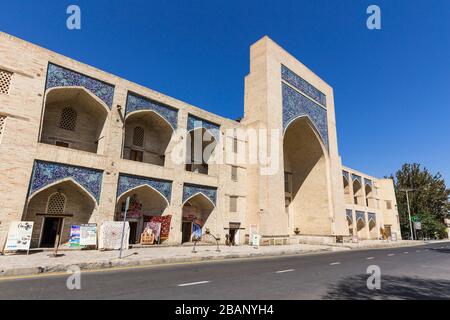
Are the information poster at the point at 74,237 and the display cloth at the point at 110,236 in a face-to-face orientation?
no

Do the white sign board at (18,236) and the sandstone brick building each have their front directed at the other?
no

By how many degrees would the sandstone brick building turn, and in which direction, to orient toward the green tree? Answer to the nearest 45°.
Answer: approximately 90° to its left

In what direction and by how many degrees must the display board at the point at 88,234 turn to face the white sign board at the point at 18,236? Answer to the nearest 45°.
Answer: approximately 45° to its right

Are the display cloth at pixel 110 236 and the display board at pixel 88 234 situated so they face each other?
no

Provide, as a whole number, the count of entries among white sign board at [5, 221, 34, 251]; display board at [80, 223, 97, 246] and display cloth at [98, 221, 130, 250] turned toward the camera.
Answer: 3

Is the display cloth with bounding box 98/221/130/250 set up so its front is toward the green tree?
no

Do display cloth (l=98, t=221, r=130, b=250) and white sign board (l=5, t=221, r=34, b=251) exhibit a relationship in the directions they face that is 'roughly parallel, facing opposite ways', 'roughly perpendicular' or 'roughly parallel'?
roughly parallel

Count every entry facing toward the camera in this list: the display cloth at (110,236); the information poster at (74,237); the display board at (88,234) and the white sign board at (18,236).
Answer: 4

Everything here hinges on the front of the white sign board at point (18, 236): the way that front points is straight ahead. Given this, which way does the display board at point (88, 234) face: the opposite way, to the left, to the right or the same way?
the same way

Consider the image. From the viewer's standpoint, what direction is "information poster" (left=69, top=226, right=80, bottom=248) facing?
toward the camera

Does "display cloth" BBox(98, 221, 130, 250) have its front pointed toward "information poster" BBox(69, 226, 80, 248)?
no

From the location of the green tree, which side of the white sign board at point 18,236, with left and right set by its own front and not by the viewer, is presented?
left

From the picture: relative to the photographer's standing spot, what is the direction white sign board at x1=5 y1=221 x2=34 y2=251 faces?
facing the viewer

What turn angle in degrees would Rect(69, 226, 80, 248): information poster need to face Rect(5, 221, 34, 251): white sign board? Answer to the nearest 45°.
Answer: approximately 45° to its right

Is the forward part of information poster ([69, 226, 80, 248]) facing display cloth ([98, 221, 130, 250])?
no

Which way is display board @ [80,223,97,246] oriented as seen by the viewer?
toward the camera

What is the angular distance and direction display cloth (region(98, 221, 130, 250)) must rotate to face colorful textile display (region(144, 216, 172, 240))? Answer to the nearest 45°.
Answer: approximately 135° to its left

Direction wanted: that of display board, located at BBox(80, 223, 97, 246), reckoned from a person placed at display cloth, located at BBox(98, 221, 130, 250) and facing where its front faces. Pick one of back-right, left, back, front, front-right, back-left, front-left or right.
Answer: right

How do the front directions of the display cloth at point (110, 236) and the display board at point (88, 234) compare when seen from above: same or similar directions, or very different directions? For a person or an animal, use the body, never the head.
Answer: same or similar directions
